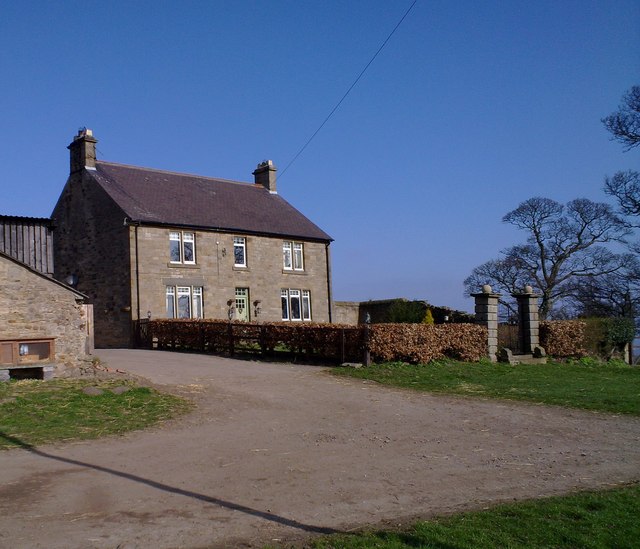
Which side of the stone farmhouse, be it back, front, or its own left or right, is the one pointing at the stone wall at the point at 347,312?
left

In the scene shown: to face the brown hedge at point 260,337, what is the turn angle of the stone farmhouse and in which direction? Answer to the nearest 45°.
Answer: approximately 45° to its right

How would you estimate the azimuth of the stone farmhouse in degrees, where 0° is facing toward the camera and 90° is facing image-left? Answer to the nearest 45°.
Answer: approximately 315°

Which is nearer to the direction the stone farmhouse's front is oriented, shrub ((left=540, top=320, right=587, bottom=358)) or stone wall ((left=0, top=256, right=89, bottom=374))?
the shrub

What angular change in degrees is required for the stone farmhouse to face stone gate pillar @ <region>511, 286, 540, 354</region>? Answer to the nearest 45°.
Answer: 0° — it already faces it

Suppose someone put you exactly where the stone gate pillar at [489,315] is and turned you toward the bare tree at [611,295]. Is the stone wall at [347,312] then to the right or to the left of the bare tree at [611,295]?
left

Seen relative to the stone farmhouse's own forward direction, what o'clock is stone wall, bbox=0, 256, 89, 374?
The stone wall is roughly at 2 o'clock from the stone farmhouse.

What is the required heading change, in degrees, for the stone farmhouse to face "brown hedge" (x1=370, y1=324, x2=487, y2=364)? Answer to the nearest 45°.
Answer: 0° — it already faces it
